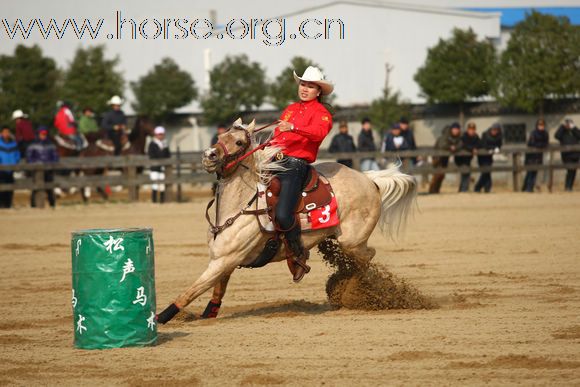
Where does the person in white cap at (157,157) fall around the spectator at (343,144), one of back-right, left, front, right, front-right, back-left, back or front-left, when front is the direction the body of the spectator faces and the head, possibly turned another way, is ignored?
right

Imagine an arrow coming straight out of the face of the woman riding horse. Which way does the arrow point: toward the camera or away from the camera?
toward the camera

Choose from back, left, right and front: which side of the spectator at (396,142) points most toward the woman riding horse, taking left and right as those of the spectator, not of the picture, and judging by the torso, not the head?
front

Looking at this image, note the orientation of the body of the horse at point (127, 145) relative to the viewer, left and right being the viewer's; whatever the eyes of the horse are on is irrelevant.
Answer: facing to the right of the viewer

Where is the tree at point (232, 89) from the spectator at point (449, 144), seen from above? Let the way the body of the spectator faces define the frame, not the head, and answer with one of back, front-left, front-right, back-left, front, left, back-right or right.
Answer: back

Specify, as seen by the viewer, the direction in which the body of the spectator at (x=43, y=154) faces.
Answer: toward the camera

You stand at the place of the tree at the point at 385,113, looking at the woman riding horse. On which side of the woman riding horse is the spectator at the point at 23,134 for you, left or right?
right

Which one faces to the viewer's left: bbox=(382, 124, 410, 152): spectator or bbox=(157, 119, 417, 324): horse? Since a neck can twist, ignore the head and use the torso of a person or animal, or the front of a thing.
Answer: the horse

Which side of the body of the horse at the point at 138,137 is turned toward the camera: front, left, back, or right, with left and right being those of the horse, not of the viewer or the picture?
right

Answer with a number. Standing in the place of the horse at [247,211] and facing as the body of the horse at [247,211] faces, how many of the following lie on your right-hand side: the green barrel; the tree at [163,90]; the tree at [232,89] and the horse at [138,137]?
3

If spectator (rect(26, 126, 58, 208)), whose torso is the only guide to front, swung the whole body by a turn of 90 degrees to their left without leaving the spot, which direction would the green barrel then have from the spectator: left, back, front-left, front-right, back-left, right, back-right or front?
right

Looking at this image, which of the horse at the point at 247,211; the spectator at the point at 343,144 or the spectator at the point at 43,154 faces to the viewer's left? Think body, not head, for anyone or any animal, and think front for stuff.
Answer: the horse

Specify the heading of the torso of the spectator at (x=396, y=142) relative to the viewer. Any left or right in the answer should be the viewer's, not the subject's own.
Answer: facing the viewer

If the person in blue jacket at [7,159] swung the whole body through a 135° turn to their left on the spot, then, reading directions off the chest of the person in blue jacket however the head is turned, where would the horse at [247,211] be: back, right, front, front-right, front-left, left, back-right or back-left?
back-right

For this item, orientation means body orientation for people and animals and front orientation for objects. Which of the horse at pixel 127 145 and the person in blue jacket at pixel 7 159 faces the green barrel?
the person in blue jacket

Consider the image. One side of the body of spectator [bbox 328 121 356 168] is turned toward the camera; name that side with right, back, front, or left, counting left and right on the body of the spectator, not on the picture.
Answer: front
